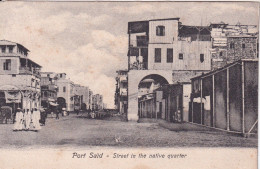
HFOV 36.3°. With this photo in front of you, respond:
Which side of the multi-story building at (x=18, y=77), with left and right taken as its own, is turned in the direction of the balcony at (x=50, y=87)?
left

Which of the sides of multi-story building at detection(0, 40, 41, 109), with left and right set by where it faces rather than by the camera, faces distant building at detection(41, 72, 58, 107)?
left
